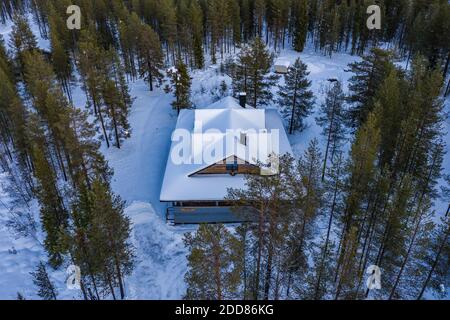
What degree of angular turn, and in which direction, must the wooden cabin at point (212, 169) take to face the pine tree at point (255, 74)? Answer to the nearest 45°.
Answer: approximately 180°

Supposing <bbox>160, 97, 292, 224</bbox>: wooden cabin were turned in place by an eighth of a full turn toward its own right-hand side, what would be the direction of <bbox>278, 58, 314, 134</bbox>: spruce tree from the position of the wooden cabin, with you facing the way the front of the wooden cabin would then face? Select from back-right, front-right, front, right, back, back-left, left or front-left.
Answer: back

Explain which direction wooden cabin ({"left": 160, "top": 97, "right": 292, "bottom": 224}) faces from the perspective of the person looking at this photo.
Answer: facing the viewer

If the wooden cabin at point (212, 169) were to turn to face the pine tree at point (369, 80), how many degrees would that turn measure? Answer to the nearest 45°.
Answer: approximately 135° to its left

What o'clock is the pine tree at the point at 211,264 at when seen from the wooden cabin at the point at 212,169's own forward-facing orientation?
The pine tree is roughly at 12 o'clock from the wooden cabin.

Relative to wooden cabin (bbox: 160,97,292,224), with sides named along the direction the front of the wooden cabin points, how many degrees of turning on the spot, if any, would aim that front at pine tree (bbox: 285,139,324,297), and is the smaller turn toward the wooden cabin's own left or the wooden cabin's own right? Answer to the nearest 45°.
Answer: approximately 45° to the wooden cabin's own left

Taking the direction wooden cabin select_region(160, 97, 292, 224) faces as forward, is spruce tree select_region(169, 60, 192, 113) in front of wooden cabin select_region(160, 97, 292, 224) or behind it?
behind

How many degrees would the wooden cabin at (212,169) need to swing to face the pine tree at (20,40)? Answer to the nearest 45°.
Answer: approximately 135° to its right

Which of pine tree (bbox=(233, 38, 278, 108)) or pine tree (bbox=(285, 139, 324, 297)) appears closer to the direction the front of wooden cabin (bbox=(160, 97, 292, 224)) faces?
the pine tree (bbox=(285, 139, 324, 297))

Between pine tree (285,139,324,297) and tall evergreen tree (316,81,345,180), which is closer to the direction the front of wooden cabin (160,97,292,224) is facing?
the pine tree
